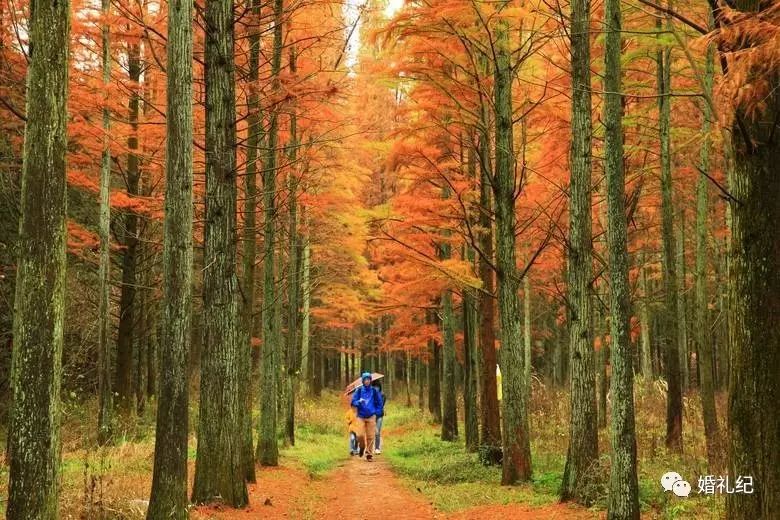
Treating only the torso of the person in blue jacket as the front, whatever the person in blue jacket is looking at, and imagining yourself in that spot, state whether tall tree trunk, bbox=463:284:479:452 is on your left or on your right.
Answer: on your left

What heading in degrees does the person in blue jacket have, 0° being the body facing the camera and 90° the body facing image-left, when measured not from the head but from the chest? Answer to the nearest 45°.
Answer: approximately 0°

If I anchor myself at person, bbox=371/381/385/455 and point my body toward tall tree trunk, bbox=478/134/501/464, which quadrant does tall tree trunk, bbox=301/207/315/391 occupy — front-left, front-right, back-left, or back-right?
back-left

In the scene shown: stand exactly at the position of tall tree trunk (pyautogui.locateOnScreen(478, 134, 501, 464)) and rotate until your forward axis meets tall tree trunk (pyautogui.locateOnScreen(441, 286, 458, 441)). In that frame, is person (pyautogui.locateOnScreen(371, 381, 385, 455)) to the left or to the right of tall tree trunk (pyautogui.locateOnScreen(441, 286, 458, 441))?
left

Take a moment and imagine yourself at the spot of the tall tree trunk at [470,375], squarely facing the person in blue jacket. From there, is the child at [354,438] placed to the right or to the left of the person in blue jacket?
right

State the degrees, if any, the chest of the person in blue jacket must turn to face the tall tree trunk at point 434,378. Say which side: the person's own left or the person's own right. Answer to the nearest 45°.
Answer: approximately 180°

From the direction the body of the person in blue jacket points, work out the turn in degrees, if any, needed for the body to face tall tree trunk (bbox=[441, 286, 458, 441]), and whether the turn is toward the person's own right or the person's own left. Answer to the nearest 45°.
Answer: approximately 135° to the person's own left
